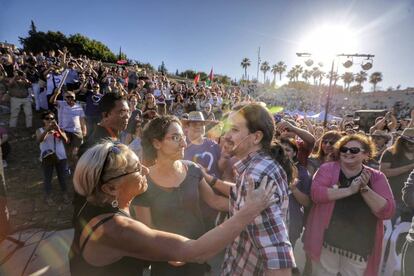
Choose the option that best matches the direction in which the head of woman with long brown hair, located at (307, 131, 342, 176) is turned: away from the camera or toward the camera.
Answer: toward the camera

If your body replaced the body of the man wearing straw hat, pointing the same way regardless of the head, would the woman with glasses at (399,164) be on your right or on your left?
on your left

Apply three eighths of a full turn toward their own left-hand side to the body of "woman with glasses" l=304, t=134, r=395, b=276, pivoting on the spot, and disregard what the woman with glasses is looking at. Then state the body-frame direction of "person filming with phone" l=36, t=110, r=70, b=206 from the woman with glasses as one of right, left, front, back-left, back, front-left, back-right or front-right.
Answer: back-left

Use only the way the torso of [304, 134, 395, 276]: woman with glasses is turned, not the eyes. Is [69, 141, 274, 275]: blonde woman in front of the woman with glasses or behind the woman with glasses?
in front

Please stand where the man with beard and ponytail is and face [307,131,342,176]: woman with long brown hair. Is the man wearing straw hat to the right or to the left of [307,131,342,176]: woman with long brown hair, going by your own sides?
left

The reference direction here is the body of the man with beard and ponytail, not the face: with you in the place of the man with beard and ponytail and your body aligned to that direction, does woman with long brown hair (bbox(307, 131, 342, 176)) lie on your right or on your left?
on your right

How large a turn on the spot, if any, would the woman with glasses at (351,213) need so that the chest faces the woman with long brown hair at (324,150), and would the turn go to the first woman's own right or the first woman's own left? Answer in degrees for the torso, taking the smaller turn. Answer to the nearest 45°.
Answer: approximately 180°

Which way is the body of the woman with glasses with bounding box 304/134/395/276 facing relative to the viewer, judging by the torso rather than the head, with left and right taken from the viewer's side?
facing the viewer

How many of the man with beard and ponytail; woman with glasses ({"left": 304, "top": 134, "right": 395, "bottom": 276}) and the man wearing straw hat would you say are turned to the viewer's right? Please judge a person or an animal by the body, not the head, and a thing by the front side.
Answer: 0

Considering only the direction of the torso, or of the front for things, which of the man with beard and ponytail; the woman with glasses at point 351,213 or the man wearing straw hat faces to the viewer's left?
the man with beard and ponytail

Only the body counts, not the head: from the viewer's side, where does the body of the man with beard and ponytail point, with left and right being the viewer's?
facing to the left of the viewer

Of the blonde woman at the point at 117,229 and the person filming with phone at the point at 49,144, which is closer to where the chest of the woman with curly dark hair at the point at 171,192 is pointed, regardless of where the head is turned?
the blonde woman

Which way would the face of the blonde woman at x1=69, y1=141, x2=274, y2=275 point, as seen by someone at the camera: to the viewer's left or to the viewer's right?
to the viewer's right
